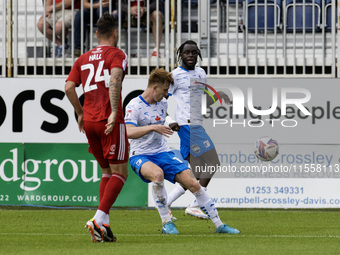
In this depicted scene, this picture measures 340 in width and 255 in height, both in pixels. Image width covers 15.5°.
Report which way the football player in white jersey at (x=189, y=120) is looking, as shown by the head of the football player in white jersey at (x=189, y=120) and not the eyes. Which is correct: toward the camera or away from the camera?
toward the camera

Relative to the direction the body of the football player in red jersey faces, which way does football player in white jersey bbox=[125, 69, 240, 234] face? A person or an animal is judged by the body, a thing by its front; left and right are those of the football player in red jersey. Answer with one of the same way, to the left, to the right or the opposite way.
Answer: to the right

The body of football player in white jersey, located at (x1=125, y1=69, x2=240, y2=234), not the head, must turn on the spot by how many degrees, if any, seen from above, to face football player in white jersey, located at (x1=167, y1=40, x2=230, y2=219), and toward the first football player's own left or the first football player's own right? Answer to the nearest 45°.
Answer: approximately 135° to the first football player's own left

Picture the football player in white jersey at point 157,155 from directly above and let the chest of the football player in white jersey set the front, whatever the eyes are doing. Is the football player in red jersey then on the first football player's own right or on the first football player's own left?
on the first football player's own right

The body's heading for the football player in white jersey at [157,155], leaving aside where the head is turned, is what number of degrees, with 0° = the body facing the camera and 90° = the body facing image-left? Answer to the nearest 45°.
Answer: approximately 315°

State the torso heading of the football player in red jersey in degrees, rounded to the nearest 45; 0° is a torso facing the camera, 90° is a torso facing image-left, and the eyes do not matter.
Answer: approximately 225°

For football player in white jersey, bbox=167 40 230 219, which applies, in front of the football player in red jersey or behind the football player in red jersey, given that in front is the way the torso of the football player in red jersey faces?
in front
